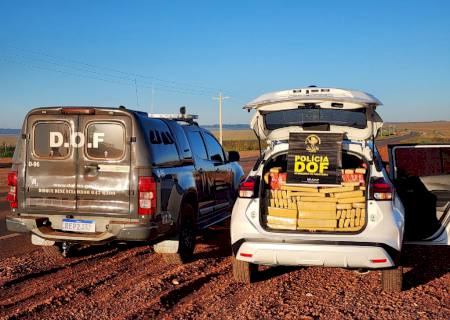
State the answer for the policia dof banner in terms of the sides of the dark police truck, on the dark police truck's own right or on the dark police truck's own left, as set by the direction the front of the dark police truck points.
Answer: on the dark police truck's own right

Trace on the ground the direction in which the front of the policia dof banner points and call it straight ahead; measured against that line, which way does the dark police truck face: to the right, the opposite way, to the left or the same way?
the opposite way

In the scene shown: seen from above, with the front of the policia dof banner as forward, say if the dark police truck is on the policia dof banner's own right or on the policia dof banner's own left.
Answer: on the policia dof banner's own right

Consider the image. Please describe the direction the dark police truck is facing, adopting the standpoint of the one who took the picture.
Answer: facing away from the viewer and to the right of the viewer

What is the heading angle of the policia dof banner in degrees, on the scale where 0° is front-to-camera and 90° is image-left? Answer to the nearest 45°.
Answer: approximately 0°

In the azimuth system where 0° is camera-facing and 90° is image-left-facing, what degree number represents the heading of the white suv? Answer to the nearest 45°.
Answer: approximately 180°

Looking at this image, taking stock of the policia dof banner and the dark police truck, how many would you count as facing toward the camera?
1

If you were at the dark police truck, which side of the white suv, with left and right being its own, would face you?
left

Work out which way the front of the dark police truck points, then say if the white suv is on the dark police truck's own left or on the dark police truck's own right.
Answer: on the dark police truck's own right
